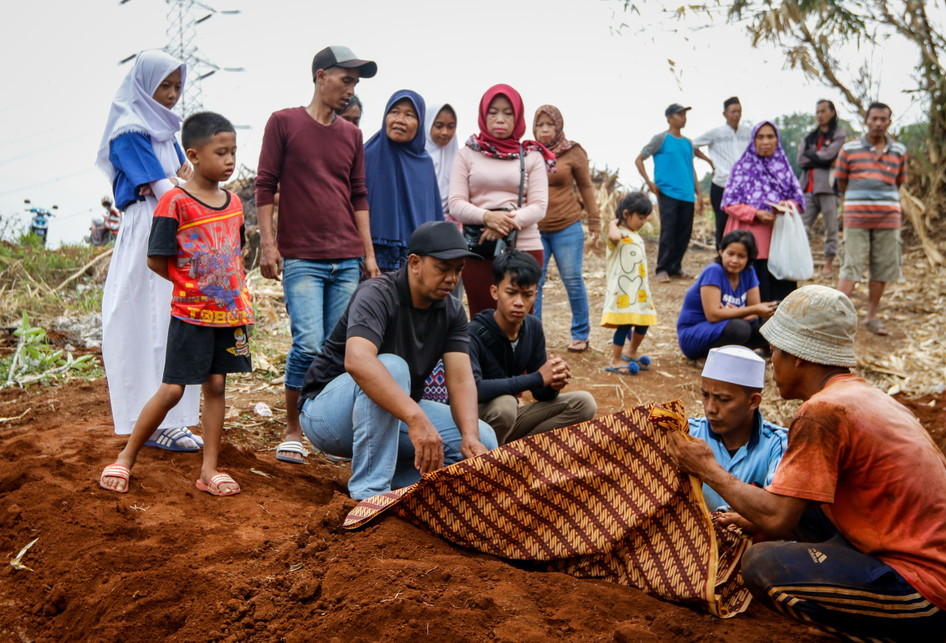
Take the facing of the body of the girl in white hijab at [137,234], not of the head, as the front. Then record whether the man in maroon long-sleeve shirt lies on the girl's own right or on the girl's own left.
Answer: on the girl's own left

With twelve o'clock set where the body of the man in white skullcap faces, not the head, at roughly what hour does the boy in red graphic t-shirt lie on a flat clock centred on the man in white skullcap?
The boy in red graphic t-shirt is roughly at 1 o'clock from the man in white skullcap.

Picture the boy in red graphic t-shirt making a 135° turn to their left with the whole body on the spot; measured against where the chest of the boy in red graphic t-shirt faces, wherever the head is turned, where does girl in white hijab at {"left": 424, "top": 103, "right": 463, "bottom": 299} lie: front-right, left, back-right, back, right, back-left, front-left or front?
front-right

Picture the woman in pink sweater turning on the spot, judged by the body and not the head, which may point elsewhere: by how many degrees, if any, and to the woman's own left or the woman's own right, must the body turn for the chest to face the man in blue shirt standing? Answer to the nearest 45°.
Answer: approximately 135° to the woman's own left

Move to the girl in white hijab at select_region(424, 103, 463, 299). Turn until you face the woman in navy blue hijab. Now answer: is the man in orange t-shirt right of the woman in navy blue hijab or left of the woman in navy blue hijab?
left

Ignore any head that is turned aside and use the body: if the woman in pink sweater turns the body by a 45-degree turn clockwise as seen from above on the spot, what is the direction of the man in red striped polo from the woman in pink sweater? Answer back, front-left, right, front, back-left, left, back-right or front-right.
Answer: back

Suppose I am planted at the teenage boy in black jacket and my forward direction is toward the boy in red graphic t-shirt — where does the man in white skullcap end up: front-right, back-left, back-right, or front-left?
back-left

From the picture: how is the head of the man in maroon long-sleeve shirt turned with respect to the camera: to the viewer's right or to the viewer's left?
to the viewer's right

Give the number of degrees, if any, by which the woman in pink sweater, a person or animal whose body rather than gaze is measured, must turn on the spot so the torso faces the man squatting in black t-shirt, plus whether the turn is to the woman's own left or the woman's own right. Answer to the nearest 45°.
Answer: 0° — they already face them

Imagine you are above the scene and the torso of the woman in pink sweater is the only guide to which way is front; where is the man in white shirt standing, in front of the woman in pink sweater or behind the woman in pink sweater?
behind

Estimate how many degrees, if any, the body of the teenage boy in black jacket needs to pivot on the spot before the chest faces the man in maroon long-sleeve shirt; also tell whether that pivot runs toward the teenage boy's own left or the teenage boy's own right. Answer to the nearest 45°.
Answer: approximately 135° to the teenage boy's own right

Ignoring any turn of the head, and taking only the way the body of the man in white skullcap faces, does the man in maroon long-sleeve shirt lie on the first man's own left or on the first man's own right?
on the first man's own right

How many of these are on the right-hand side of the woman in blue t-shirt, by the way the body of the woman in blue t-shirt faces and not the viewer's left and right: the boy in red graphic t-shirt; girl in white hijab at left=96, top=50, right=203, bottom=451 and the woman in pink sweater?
3
